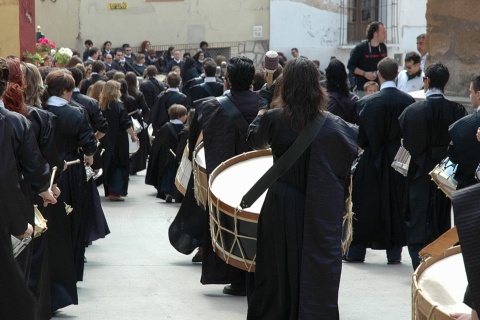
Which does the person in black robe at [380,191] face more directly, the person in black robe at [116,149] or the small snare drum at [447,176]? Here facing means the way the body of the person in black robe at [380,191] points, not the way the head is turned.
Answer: the person in black robe

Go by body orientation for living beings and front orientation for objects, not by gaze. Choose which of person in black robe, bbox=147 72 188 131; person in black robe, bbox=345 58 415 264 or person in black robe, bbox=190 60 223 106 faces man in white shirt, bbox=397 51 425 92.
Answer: person in black robe, bbox=345 58 415 264

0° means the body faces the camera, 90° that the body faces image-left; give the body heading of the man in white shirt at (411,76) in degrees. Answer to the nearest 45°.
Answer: approximately 45°

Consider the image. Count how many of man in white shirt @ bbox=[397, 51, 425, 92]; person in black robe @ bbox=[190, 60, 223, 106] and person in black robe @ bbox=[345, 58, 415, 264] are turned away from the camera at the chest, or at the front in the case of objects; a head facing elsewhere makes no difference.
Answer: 2

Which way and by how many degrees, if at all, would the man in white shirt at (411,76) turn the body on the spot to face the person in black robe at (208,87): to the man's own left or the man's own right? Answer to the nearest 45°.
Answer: approximately 45° to the man's own right

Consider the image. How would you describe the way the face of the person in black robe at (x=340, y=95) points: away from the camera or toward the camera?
away from the camera

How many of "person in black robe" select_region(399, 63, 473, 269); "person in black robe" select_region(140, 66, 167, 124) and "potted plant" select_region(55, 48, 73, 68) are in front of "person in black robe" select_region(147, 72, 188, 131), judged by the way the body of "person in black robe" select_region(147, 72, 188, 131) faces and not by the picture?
2

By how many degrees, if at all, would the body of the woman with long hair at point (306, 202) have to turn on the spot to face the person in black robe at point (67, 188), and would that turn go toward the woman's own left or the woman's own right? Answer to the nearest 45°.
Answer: approximately 45° to the woman's own left

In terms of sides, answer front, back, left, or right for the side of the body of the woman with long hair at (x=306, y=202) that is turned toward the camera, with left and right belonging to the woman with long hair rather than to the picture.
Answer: back

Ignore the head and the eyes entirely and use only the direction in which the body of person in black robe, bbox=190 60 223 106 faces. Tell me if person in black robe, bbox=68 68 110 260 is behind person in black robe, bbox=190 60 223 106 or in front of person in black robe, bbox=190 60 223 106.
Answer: behind

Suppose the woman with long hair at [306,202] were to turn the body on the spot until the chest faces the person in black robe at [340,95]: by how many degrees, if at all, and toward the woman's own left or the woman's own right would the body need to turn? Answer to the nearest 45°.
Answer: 0° — they already face them

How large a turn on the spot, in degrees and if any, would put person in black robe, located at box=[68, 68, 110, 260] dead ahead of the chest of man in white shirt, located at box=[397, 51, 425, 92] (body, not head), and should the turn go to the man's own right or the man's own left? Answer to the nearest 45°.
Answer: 0° — they already face them

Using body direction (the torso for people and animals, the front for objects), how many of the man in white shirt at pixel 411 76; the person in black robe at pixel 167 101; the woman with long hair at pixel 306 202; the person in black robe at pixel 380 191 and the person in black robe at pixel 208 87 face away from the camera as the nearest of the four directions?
4

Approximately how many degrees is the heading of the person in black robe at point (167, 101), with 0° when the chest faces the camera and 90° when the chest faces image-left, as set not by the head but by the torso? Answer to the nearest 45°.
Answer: approximately 180°

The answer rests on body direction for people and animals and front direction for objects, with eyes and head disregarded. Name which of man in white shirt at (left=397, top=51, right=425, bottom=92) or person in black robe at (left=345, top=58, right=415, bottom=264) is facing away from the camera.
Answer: the person in black robe
